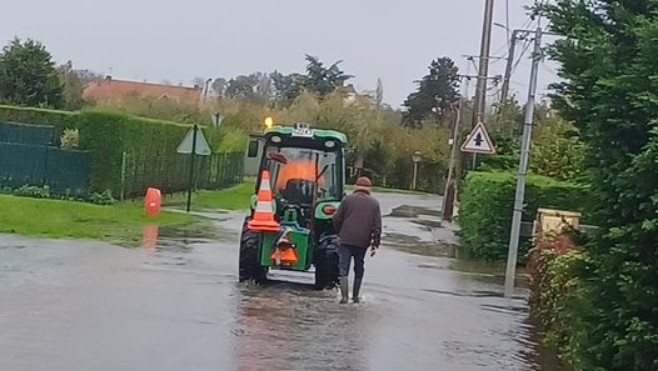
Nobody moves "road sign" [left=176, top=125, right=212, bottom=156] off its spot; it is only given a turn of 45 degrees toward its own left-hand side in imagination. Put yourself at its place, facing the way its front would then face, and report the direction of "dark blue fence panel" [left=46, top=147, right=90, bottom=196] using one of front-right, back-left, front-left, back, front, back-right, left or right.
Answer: front-left

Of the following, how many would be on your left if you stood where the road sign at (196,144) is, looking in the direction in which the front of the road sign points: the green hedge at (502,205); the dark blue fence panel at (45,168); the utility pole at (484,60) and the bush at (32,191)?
2

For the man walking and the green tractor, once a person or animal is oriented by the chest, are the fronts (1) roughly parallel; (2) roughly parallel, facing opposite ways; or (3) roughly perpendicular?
roughly parallel

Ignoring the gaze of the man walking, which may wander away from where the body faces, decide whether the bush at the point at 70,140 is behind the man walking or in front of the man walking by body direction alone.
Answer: in front

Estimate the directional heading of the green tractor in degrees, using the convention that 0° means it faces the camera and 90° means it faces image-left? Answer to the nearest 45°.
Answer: approximately 180°

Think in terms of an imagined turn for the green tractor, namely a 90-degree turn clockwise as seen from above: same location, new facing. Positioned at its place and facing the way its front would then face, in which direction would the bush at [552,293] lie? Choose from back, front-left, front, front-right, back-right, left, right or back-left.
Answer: front-right

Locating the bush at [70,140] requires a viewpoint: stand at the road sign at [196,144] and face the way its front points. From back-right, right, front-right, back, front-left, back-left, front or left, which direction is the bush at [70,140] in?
left

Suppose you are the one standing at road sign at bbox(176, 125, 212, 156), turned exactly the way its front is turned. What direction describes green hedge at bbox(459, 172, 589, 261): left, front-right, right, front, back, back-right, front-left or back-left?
back-right

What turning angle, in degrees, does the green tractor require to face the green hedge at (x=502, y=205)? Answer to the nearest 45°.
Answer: approximately 45° to its right

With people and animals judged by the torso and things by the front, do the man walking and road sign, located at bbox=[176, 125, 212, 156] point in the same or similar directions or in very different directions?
same or similar directions

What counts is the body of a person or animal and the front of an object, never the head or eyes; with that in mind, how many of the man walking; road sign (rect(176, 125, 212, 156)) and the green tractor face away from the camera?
3

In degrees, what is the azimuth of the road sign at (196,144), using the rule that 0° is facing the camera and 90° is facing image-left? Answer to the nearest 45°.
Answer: approximately 180°

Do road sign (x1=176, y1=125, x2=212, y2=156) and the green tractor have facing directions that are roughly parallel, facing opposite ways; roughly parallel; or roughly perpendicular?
roughly parallel

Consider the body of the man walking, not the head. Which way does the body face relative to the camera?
away from the camera

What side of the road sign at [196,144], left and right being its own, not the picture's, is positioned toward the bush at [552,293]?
back

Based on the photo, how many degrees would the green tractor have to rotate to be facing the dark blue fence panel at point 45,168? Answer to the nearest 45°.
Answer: approximately 45° to its left
